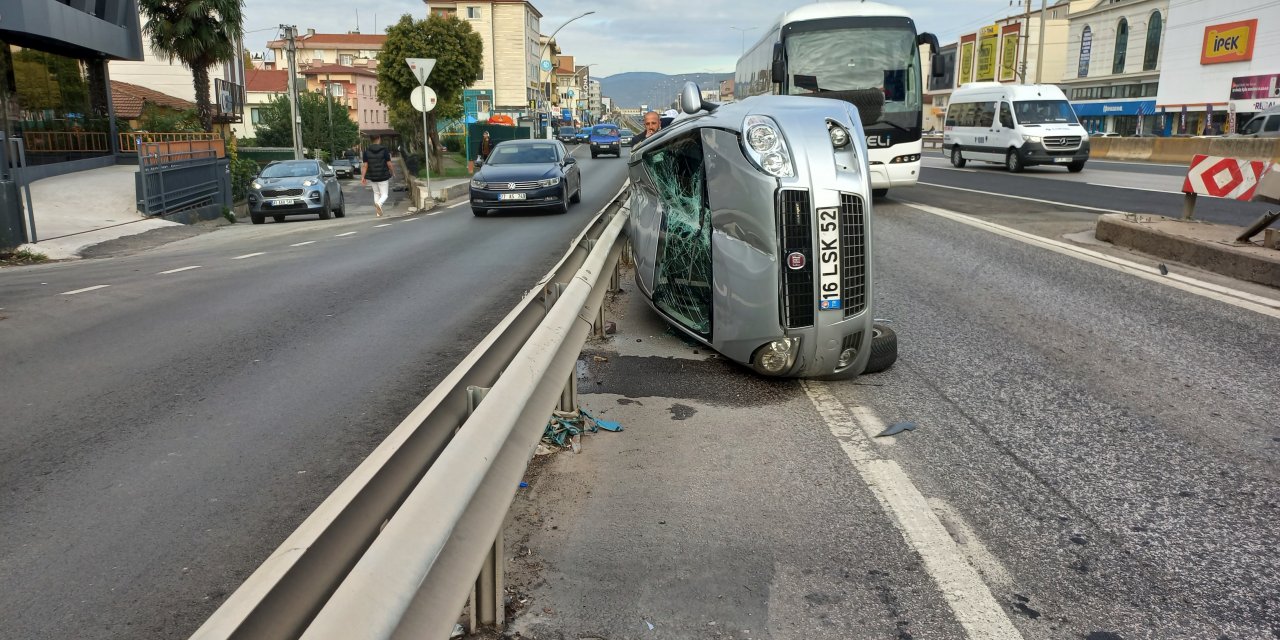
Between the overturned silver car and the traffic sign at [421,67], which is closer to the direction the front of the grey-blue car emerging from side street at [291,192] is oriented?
the overturned silver car

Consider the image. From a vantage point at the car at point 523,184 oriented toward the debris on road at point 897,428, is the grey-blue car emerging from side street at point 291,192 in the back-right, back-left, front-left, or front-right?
back-right

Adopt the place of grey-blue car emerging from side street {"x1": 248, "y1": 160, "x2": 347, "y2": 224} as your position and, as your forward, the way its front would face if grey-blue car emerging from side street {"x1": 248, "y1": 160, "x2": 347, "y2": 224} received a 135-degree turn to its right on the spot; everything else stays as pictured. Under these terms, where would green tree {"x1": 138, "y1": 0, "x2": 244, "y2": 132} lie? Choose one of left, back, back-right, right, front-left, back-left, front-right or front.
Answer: front-right

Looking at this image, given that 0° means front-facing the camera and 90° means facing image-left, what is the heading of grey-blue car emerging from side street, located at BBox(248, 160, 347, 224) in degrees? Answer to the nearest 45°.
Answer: approximately 0°

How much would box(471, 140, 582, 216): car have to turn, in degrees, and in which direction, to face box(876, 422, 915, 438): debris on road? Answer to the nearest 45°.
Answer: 0° — it already faces it

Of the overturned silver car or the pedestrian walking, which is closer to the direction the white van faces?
the overturned silver car

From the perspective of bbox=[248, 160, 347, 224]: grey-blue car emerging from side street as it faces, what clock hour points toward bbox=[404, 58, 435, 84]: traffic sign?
The traffic sign is roughly at 8 o'clock from the grey-blue car emerging from side street.

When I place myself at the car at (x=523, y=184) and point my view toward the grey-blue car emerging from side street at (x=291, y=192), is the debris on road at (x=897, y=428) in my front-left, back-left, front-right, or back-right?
back-left
